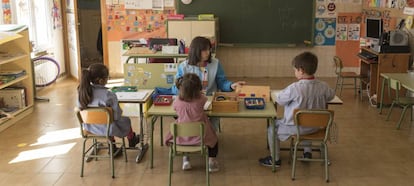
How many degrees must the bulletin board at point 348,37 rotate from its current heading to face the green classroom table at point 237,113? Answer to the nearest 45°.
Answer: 0° — it already faces it

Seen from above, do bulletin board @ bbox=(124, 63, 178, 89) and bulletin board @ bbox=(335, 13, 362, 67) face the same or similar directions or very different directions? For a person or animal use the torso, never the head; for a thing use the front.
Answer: same or similar directions

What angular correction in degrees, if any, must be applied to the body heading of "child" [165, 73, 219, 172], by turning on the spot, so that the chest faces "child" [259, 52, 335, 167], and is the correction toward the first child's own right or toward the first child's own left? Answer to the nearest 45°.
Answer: approximately 90° to the first child's own right

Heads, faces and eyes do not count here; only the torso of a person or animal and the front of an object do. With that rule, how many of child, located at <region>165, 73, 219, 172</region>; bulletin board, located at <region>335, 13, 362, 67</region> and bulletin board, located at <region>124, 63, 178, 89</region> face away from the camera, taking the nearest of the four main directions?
1

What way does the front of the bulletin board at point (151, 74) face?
toward the camera

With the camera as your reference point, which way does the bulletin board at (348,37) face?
facing the viewer

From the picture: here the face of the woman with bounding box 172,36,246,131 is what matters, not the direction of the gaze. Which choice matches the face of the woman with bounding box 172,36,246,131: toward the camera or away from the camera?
toward the camera

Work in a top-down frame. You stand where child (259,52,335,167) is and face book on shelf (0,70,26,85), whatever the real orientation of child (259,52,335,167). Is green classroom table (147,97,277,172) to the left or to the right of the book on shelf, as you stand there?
left

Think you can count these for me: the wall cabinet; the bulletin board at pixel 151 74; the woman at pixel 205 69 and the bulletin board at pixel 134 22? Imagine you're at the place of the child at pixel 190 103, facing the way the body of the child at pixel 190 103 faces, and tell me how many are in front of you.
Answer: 4

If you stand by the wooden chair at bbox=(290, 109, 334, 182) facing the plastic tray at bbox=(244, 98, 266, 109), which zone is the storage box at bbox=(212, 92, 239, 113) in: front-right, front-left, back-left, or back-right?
front-left

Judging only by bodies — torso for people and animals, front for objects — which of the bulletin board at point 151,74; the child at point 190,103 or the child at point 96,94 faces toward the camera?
the bulletin board

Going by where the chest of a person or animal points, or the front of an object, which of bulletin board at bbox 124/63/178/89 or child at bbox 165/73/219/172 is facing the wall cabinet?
the child

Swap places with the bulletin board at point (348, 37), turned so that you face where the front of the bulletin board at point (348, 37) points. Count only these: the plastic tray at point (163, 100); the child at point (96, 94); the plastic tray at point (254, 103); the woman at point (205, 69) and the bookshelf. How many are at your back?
0

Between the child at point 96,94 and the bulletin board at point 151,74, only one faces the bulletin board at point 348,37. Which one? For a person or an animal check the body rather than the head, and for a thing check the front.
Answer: the child

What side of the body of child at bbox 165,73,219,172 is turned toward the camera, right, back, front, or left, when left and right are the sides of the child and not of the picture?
back

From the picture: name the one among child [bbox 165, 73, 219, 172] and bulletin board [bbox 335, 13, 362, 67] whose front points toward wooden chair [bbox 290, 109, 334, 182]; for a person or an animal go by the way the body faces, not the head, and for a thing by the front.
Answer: the bulletin board

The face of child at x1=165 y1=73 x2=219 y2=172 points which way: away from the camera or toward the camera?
away from the camera

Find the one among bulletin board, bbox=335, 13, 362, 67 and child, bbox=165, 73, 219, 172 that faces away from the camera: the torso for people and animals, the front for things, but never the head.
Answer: the child

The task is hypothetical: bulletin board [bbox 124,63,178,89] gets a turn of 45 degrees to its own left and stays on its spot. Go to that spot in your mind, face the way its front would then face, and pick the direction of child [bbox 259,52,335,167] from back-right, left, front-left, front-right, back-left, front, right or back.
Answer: front

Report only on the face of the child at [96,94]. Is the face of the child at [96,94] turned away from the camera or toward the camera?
away from the camera

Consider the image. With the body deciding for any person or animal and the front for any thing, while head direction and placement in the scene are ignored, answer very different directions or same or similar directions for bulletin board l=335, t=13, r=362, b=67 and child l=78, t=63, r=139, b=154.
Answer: very different directions
